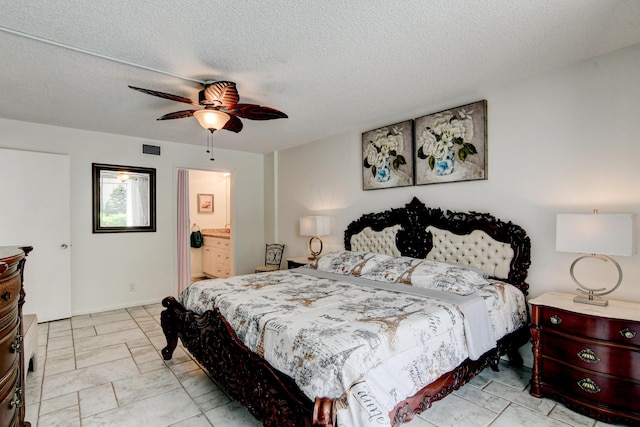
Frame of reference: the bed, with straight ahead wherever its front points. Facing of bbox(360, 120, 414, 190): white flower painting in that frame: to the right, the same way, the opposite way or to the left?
the same way

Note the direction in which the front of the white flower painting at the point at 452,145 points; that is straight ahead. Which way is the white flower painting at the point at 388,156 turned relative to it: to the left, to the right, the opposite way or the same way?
the same way

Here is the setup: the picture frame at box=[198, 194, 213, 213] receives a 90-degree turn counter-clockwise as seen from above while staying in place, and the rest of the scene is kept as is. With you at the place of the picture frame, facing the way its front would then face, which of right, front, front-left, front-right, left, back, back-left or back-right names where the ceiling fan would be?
right

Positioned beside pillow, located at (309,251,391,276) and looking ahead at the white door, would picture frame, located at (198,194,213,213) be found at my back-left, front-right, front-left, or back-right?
front-right

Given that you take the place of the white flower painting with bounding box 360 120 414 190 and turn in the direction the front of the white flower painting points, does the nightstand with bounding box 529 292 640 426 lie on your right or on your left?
on your left

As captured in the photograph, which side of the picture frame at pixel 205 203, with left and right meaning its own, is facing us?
front

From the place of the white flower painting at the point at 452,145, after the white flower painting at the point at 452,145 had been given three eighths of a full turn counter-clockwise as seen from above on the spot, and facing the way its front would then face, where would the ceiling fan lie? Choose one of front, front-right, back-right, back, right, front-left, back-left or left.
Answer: back-right

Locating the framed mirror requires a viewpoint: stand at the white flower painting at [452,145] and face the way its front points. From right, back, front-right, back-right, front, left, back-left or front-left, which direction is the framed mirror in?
front-right

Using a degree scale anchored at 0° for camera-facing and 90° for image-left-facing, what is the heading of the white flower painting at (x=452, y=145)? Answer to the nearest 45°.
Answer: approximately 45°

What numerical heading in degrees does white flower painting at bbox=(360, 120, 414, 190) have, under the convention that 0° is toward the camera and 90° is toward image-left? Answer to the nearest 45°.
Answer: approximately 45°

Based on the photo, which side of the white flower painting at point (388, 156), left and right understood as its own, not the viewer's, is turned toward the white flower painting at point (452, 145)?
left

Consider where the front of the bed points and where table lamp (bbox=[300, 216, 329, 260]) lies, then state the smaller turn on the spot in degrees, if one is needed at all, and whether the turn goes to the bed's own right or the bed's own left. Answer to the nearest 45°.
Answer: approximately 135° to the bed's own right

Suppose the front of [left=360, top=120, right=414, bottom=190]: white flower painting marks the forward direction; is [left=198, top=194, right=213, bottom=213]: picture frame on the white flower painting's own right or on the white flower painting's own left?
on the white flower painting's own right

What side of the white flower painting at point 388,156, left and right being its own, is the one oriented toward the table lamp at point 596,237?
left

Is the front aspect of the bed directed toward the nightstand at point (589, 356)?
no

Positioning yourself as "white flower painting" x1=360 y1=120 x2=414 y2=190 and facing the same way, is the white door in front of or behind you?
in front

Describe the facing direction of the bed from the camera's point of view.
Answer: facing the viewer and to the left of the viewer

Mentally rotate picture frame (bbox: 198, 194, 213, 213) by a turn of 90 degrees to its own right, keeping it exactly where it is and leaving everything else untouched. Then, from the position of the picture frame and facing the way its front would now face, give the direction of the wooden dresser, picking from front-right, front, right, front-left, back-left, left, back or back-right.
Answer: left

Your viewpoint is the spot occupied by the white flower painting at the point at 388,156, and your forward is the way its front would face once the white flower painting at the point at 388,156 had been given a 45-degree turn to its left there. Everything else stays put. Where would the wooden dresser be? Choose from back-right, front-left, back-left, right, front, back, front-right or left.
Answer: front-right

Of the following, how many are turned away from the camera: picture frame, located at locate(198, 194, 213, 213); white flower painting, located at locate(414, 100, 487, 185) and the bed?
0

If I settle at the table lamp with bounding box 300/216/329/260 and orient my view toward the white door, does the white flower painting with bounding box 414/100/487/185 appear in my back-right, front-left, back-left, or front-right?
back-left
